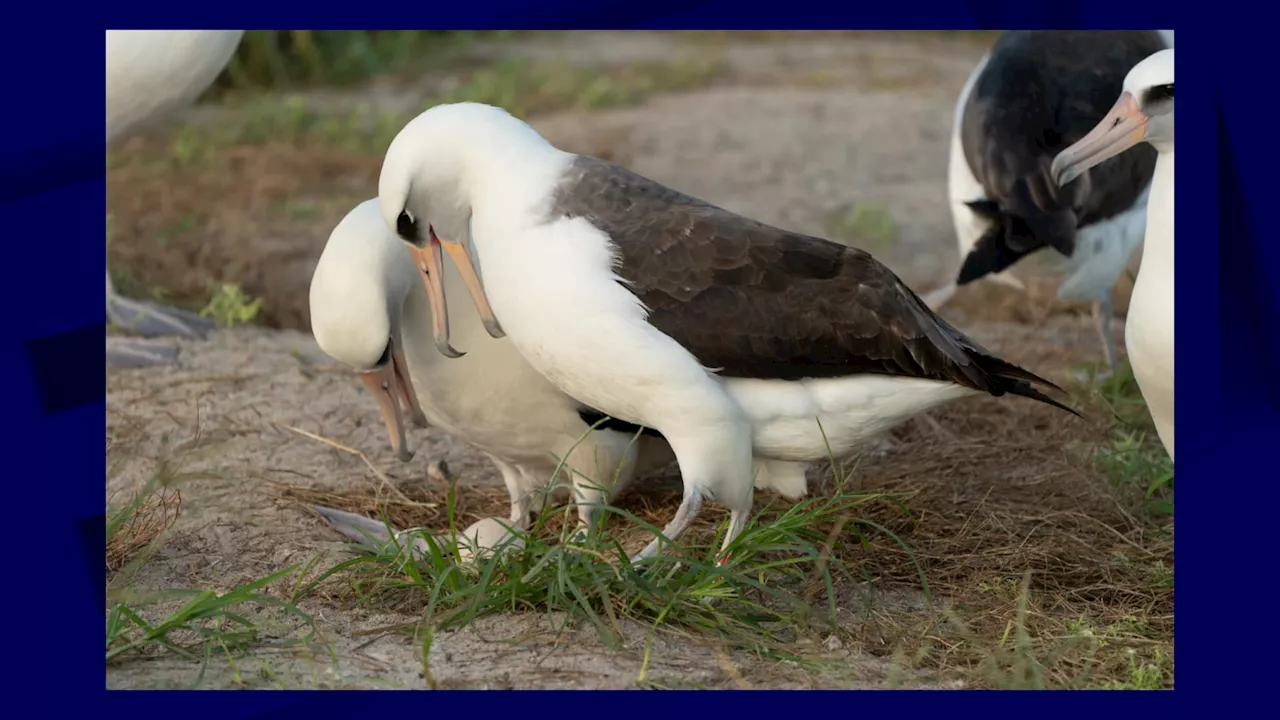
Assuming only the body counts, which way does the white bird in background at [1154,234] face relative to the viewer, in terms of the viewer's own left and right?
facing to the left of the viewer

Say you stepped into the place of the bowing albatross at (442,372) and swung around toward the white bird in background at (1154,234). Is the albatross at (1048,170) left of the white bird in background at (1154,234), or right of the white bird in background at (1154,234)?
left

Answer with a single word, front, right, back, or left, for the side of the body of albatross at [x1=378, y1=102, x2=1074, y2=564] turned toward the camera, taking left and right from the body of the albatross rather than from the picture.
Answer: left

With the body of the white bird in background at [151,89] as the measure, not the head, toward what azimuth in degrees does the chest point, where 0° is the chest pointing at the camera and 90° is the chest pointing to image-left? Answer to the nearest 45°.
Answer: approximately 270°

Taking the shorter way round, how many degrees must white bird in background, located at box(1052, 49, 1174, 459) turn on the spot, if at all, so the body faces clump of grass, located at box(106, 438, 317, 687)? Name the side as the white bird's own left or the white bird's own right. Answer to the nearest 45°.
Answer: approximately 45° to the white bird's own left

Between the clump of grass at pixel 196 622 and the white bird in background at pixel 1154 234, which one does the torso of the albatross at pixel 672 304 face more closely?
the clump of grass

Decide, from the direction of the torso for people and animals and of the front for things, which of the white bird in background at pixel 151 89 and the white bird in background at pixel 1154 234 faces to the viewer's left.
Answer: the white bird in background at pixel 1154 234
